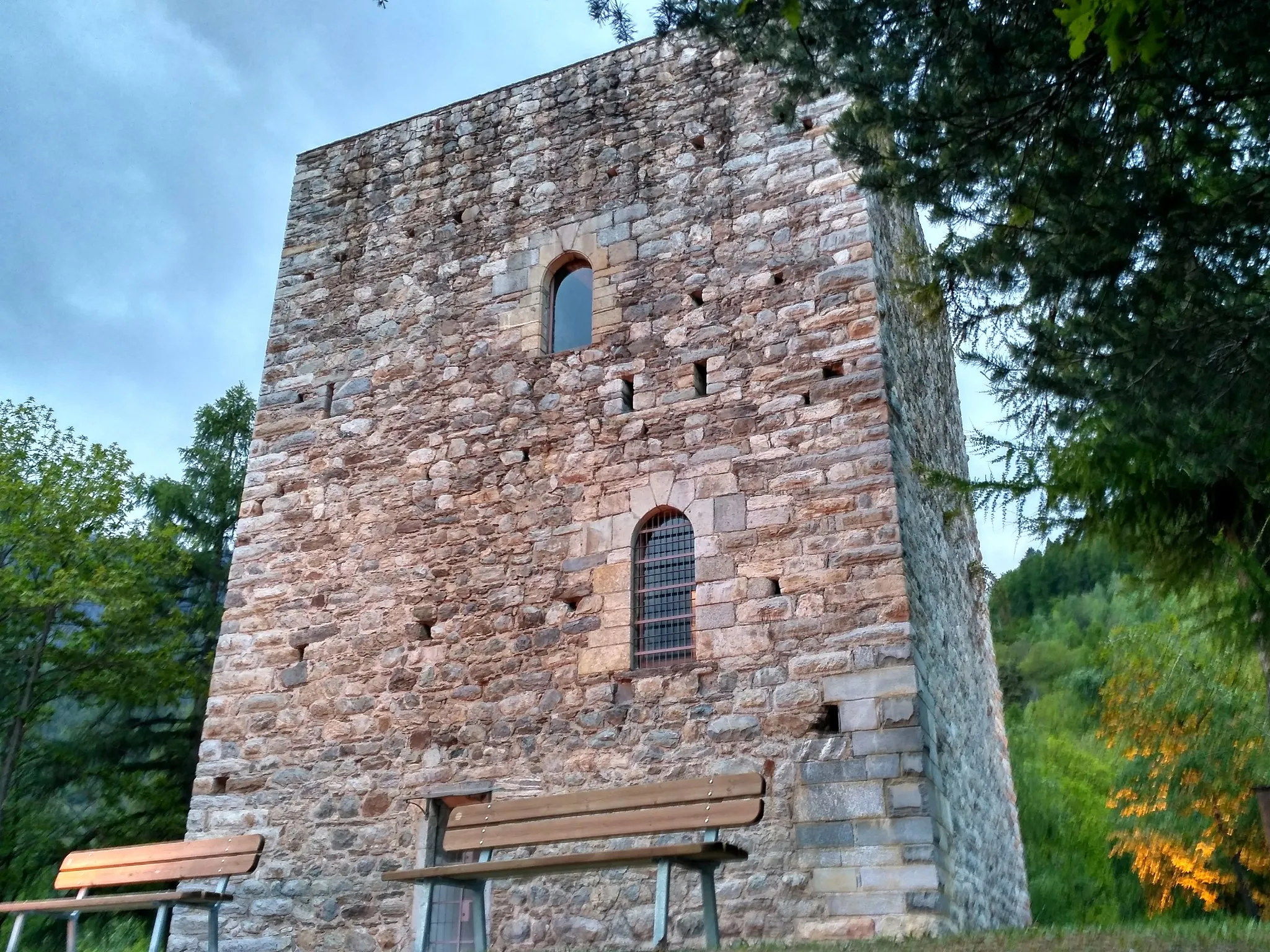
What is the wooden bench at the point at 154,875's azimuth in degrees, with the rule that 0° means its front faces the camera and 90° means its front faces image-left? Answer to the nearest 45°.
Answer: approximately 45°

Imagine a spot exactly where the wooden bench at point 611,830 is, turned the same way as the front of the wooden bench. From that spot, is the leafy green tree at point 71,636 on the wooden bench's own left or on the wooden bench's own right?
on the wooden bench's own right

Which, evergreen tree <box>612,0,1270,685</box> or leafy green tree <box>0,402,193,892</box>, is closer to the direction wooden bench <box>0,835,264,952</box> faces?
the evergreen tree

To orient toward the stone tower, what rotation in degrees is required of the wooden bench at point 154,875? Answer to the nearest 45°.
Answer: approximately 135° to its left

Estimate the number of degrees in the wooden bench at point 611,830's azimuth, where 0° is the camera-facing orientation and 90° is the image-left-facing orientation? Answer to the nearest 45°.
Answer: approximately 45°

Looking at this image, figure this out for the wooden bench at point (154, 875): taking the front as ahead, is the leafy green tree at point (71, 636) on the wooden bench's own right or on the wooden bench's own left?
on the wooden bench's own right

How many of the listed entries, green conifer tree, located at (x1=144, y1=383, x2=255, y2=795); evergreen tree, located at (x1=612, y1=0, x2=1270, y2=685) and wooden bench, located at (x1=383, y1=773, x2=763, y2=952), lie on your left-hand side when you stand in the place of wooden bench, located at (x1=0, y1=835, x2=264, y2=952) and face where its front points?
2

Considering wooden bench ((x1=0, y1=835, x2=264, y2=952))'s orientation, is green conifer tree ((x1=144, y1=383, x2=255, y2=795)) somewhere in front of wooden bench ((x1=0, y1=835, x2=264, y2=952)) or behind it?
behind

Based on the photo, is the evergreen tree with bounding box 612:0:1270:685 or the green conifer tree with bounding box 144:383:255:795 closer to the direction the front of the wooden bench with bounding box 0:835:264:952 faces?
the evergreen tree
